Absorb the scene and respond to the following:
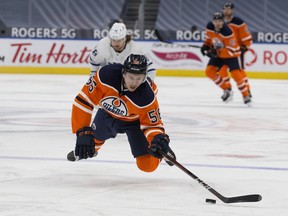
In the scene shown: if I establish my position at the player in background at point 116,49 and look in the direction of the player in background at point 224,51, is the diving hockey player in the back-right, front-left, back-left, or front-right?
back-right

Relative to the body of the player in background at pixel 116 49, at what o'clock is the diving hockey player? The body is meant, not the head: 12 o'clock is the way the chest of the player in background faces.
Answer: The diving hockey player is roughly at 12 o'clock from the player in background.

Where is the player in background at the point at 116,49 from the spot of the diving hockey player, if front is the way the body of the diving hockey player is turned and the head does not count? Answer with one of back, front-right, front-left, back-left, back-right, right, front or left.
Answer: back

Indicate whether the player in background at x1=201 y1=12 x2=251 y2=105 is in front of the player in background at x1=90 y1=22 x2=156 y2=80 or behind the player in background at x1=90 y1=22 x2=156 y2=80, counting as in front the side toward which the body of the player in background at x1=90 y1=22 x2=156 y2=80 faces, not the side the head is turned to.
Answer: behind

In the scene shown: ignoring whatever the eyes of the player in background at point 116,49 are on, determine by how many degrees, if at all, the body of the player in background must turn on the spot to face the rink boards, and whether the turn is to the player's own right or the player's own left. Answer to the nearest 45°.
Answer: approximately 180°

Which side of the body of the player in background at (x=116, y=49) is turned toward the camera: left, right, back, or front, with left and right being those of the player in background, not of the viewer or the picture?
front

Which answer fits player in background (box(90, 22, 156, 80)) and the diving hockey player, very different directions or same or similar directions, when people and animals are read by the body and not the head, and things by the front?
same or similar directions

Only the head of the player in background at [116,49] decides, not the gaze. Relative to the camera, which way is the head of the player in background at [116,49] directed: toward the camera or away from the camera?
toward the camera

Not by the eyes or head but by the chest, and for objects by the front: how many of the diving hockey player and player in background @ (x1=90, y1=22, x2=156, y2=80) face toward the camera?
2
